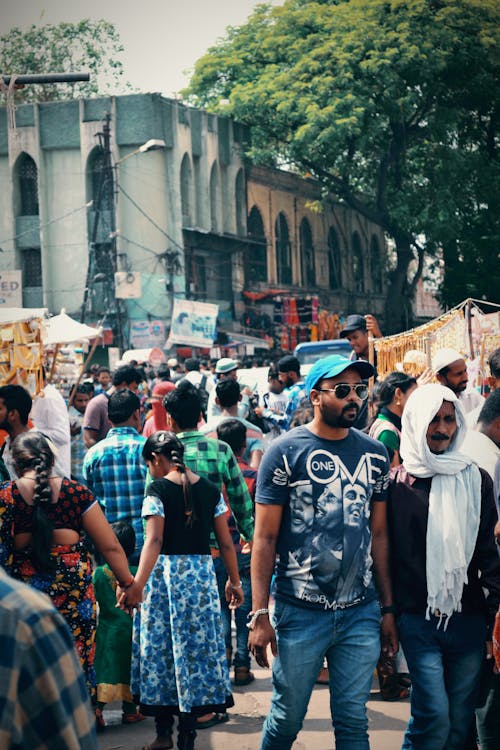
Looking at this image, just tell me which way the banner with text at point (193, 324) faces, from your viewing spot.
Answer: facing the viewer

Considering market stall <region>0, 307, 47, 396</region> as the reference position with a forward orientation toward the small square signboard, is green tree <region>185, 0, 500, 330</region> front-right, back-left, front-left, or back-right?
front-right

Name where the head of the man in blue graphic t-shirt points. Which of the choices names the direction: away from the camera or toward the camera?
toward the camera

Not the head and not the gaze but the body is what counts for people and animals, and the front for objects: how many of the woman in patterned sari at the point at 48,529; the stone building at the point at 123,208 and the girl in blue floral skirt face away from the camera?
2

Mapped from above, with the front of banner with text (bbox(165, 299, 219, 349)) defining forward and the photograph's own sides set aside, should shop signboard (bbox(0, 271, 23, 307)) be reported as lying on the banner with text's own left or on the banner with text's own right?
on the banner with text's own right

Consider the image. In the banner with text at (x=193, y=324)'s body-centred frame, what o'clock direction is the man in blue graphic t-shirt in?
The man in blue graphic t-shirt is roughly at 12 o'clock from the banner with text.

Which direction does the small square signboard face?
toward the camera

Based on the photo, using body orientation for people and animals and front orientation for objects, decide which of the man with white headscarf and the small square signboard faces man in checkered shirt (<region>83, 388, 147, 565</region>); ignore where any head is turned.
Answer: the small square signboard

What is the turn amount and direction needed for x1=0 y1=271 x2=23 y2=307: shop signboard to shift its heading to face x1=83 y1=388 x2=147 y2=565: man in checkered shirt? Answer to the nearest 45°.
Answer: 0° — it already faces them

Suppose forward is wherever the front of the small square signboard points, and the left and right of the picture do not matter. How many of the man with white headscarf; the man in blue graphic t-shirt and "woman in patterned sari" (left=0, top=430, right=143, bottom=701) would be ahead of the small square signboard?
3

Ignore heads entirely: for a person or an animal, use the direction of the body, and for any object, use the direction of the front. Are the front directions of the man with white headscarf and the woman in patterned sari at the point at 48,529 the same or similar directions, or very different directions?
very different directions

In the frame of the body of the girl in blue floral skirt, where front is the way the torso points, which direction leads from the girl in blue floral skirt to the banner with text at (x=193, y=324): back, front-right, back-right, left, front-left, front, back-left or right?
front

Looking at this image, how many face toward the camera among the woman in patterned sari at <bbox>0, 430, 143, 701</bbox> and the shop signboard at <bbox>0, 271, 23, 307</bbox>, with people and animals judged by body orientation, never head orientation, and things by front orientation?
1

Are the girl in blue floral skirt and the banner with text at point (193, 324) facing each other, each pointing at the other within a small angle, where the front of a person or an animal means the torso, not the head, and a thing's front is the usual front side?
yes

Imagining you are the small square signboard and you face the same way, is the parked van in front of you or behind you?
in front

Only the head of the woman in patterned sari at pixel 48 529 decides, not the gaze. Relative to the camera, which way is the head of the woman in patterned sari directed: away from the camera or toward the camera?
away from the camera

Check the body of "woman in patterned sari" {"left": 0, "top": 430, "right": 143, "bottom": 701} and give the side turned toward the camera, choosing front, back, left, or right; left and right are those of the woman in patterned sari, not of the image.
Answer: back

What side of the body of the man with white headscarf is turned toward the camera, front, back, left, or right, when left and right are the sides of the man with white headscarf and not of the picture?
front
